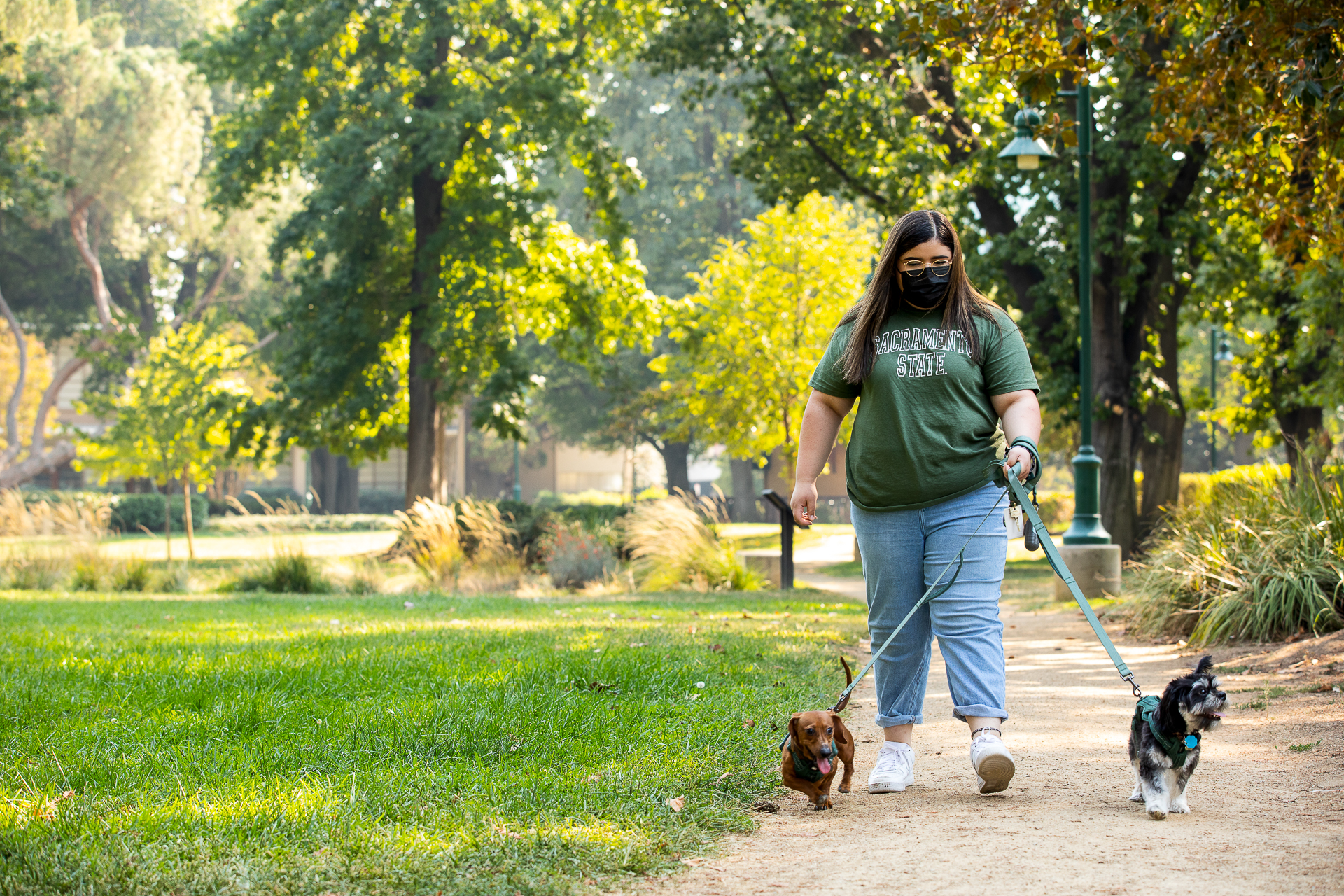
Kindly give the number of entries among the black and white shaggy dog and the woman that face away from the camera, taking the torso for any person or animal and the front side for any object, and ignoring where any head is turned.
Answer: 0

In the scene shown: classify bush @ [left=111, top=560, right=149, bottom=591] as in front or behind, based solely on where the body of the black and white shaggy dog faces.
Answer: behind

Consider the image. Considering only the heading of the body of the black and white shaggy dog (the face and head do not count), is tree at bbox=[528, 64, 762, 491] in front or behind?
behind

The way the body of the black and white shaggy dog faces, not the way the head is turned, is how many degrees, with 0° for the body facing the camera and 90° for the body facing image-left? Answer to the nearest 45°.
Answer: approximately 315°

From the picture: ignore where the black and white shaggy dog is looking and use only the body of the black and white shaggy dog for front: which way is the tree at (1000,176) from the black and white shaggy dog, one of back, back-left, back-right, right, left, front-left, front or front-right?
back-left

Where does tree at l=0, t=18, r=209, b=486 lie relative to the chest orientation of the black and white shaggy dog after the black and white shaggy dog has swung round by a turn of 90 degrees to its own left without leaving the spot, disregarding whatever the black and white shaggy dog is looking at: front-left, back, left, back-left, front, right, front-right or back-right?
left

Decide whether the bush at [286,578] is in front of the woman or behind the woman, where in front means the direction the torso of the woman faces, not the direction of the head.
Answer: behind

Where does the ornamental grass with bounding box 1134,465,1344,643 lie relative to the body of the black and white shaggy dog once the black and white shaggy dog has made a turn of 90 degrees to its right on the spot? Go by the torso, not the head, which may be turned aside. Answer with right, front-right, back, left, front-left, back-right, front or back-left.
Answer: back-right
